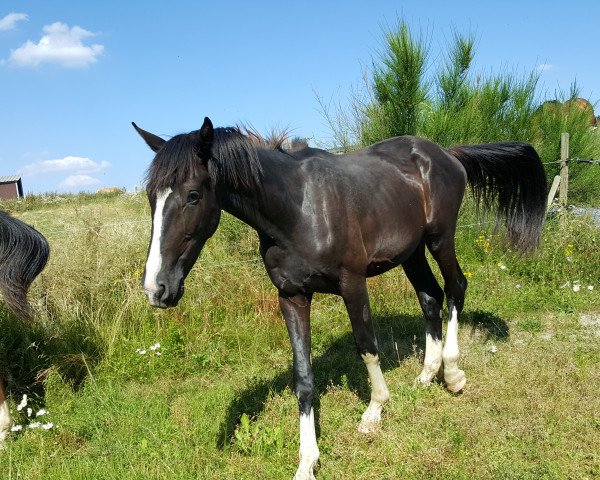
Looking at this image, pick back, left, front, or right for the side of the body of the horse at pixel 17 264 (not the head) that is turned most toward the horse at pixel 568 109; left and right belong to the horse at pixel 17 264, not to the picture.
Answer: back

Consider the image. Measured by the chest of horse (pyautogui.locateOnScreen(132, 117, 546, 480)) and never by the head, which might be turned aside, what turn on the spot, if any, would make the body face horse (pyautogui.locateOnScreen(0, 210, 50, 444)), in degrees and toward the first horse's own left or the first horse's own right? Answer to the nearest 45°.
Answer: approximately 45° to the first horse's own right

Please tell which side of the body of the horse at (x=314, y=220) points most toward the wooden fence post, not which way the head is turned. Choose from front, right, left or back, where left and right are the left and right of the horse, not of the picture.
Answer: back

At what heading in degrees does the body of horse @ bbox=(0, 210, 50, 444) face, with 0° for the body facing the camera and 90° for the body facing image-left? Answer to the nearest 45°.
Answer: approximately 90°

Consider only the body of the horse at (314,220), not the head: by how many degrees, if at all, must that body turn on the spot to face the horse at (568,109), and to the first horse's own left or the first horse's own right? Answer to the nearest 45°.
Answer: approximately 180°

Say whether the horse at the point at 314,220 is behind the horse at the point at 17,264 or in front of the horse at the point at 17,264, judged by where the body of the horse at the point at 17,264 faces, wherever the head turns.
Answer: behind

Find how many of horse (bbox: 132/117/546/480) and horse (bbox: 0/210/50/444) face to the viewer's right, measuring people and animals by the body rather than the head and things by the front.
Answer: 0

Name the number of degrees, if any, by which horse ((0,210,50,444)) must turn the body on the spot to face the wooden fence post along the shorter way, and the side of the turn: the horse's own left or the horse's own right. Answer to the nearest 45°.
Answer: approximately 180°

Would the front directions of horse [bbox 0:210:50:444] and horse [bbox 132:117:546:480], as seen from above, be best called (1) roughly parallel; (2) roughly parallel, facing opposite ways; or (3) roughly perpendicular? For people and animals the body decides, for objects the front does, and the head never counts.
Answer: roughly parallel

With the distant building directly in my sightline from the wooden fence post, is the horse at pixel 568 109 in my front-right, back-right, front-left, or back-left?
front-right

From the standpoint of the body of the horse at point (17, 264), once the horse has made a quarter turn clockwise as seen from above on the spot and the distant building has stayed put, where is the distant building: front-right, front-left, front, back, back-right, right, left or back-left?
front
